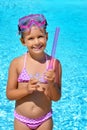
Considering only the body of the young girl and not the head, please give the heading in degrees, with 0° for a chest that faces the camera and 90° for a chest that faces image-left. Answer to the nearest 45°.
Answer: approximately 0°
